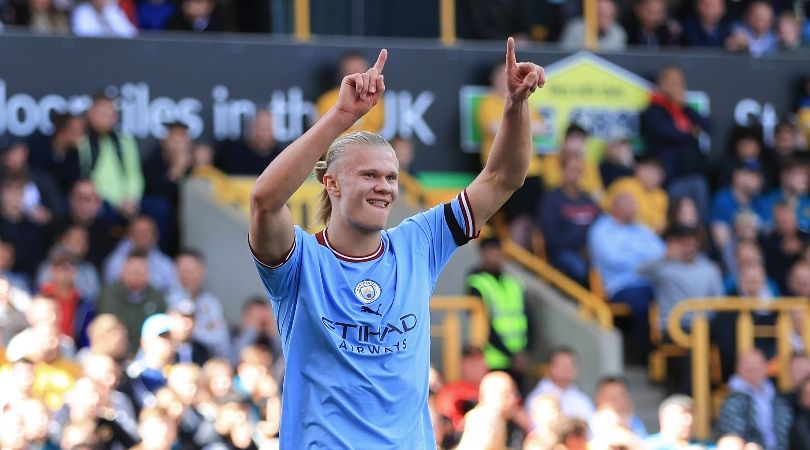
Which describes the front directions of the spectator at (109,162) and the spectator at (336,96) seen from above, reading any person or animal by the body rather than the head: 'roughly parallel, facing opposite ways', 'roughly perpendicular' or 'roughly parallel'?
roughly parallel

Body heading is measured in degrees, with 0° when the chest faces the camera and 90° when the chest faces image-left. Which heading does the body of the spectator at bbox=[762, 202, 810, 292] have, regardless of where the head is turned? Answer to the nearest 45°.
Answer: approximately 0°

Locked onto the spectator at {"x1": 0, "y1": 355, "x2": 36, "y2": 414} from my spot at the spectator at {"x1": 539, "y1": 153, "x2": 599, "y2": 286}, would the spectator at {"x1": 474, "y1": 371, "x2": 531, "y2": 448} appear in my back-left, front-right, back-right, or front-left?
front-left

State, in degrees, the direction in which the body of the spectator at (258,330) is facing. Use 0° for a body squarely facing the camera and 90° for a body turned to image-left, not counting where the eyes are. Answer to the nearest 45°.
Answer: approximately 315°

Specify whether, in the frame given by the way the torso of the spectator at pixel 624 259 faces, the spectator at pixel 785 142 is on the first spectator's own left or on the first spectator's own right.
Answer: on the first spectator's own left

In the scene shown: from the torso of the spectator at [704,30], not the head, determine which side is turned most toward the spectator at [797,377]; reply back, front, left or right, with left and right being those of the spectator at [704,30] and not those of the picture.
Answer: front

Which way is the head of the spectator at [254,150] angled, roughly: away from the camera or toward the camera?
toward the camera

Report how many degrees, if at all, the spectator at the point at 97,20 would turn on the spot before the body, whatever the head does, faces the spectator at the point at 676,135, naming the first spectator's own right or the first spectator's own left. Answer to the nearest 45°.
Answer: approximately 90° to the first spectator's own left

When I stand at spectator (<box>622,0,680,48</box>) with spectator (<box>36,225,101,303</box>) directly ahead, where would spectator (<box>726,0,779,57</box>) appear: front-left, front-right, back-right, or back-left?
back-left

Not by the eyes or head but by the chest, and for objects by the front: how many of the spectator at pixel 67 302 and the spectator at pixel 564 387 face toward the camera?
2

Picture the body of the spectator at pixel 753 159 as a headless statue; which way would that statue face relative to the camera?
toward the camera

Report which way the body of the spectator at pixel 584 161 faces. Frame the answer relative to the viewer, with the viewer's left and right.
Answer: facing the viewer

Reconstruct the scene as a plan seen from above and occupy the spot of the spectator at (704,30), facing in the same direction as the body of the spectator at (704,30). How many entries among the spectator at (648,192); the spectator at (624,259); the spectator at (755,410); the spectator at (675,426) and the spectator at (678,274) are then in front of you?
5
